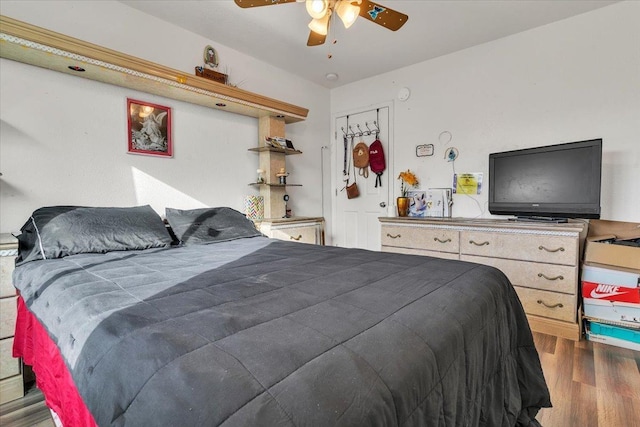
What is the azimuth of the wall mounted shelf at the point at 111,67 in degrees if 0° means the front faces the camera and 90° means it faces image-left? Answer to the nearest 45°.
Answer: approximately 315°

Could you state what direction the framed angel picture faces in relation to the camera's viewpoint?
facing the viewer and to the right of the viewer

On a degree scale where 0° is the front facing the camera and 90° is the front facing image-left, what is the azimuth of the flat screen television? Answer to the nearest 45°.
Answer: approximately 45°

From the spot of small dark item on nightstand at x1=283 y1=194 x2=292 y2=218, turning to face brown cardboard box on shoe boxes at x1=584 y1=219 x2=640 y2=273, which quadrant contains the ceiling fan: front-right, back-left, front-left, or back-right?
front-right

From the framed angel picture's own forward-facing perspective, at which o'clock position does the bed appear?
The bed is roughly at 1 o'clock from the framed angel picture.

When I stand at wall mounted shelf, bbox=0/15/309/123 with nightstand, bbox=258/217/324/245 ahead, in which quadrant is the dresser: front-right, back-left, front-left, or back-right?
front-right

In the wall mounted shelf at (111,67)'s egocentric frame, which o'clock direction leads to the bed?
The bed is roughly at 1 o'clock from the wall mounted shelf.

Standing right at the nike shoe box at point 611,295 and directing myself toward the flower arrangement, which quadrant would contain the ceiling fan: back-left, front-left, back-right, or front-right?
front-left

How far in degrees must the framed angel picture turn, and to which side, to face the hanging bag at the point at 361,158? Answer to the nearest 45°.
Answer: approximately 45° to its left

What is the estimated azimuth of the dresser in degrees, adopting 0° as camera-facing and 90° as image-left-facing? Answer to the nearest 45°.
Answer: approximately 45°

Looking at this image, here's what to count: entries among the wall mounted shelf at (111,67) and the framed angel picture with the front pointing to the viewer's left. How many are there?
0

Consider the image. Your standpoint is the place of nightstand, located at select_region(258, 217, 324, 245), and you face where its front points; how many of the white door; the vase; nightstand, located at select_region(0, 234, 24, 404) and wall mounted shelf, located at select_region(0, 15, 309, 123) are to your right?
2

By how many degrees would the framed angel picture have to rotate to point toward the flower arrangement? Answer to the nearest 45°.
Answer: approximately 45° to its left
